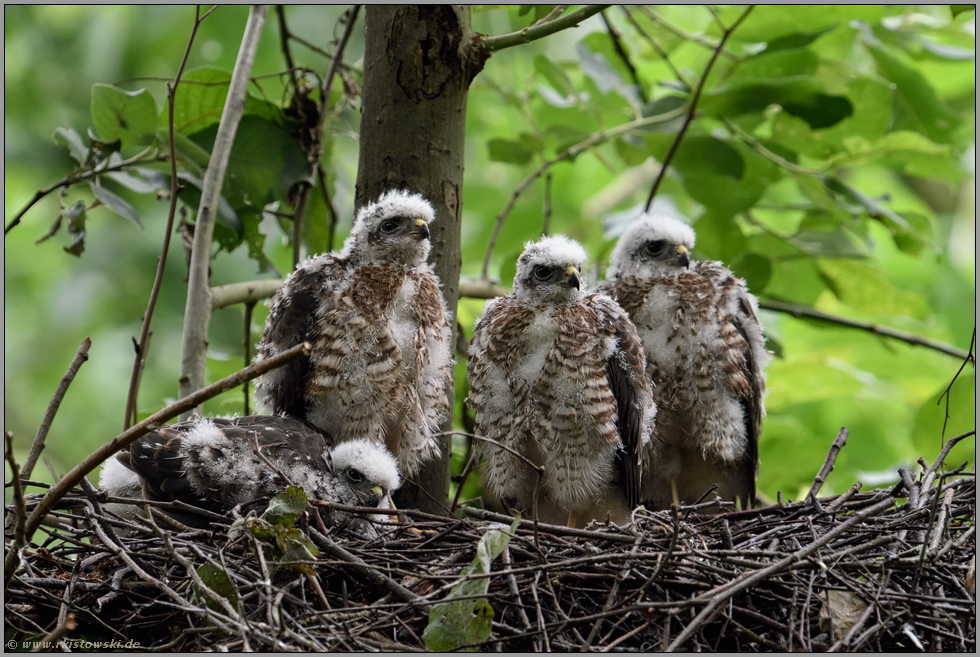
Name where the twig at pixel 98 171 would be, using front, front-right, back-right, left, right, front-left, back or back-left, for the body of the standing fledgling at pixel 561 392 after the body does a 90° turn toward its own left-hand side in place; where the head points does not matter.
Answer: back

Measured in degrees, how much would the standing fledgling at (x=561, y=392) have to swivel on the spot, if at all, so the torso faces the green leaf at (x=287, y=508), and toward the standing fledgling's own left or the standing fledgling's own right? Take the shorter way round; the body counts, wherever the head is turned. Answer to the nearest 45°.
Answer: approximately 45° to the standing fledgling's own right

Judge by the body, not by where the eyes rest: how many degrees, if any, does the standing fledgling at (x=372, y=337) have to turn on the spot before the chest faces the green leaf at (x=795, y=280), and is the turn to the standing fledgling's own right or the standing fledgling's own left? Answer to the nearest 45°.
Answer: approximately 90° to the standing fledgling's own left

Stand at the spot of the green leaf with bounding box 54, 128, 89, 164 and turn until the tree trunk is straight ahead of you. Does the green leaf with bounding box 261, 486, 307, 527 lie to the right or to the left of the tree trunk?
right

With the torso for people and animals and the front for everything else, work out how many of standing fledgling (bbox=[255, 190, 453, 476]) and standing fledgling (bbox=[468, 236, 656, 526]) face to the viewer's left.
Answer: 0

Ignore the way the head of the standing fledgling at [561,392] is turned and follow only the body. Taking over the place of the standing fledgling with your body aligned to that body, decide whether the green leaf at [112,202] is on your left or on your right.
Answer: on your right

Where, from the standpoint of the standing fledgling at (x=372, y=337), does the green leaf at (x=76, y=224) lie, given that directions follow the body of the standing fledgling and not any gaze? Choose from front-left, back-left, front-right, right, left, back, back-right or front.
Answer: back-right

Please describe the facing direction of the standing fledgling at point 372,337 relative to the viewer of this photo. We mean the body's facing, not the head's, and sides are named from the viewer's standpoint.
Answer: facing the viewer and to the right of the viewer

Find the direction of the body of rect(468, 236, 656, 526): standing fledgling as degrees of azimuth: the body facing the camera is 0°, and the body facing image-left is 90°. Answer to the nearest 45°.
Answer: approximately 0°
